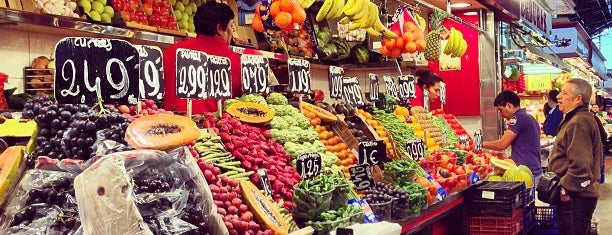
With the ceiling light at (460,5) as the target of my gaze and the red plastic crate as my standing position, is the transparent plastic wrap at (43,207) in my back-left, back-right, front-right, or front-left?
back-left

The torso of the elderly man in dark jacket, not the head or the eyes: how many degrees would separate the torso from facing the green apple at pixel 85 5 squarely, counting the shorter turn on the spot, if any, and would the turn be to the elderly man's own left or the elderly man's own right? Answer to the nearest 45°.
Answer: approximately 45° to the elderly man's own left

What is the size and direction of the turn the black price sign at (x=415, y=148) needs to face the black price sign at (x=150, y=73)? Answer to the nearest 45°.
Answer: approximately 45° to its right

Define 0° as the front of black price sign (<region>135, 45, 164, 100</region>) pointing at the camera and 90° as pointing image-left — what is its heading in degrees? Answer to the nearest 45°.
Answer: approximately 0°

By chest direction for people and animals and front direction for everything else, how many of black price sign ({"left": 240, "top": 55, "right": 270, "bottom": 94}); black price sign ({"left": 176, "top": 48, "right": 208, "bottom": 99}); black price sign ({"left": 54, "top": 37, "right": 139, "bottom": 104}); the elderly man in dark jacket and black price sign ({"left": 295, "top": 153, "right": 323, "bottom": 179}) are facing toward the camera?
4

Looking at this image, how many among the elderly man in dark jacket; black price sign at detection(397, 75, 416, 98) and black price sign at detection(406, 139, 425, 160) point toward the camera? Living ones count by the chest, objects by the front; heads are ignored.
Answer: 2

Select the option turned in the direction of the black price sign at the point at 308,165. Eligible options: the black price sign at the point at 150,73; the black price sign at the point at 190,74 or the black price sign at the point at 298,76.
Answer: the black price sign at the point at 298,76

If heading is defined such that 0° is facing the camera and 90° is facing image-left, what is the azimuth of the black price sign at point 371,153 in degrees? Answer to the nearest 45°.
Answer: approximately 0°
